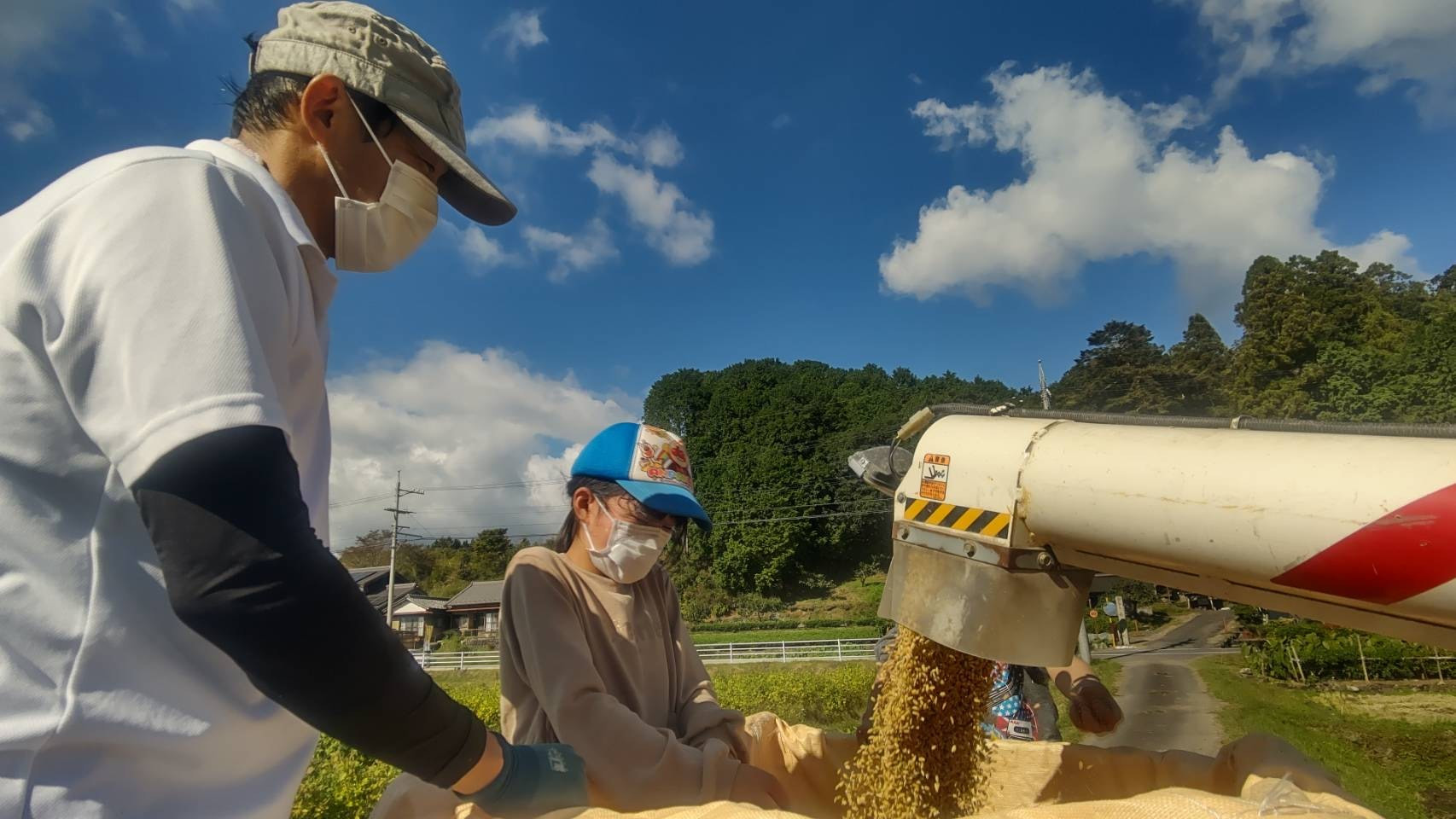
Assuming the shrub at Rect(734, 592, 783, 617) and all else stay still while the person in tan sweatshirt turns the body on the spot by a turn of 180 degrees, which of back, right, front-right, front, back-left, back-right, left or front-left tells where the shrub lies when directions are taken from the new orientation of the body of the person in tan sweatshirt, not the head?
front-right

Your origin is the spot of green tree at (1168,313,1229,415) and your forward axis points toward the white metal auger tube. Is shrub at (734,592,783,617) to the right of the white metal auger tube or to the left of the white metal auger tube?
right

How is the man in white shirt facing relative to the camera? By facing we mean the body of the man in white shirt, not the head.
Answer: to the viewer's right

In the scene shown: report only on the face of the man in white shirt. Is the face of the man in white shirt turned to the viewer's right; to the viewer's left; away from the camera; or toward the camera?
to the viewer's right

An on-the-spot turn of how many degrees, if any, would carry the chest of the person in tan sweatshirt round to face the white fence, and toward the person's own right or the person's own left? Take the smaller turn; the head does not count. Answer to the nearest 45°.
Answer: approximately 135° to the person's own left

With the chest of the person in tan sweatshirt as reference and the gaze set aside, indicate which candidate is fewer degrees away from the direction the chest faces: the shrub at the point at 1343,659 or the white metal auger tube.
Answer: the white metal auger tube

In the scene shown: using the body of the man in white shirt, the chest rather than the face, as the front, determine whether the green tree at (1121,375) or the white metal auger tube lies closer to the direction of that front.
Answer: the white metal auger tube

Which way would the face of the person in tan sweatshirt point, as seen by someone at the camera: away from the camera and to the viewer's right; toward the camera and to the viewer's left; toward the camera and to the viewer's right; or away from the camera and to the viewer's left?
toward the camera and to the viewer's right

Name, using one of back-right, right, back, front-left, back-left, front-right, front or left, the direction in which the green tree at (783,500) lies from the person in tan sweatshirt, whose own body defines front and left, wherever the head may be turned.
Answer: back-left
